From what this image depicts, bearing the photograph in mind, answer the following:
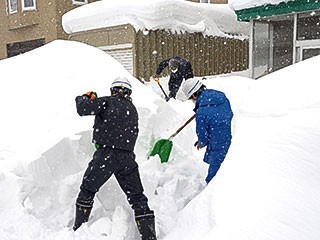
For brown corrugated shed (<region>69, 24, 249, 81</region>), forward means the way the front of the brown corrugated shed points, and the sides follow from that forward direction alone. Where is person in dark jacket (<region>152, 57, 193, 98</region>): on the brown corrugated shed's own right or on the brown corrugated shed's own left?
on the brown corrugated shed's own left

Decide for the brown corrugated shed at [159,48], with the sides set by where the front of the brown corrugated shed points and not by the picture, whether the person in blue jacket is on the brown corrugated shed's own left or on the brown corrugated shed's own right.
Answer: on the brown corrugated shed's own left

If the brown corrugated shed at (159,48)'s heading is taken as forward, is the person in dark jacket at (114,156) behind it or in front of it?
in front

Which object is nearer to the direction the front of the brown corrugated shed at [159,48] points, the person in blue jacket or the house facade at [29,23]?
the person in blue jacket

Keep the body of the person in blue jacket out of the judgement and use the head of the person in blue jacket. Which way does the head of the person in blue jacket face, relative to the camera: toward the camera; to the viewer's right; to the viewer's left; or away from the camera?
to the viewer's left

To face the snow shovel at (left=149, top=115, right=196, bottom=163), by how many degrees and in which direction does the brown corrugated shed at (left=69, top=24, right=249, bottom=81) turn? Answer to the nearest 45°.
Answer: approximately 45° to its left

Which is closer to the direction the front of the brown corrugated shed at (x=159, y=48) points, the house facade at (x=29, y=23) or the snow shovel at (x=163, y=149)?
the snow shovel

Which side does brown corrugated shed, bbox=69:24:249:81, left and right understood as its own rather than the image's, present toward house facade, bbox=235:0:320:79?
left

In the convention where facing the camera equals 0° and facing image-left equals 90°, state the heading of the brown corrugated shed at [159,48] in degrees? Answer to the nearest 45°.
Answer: approximately 45°

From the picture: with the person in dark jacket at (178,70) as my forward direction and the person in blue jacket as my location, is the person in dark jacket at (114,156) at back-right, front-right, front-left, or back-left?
back-left

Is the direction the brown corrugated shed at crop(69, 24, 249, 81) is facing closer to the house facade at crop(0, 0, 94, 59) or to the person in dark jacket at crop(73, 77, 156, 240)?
the person in dark jacket

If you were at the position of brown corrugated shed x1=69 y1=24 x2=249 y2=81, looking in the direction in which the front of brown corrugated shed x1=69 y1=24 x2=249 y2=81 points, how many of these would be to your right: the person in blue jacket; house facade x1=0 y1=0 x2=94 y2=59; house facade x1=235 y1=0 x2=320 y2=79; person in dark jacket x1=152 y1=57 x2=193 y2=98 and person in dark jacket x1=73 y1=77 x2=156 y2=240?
1
